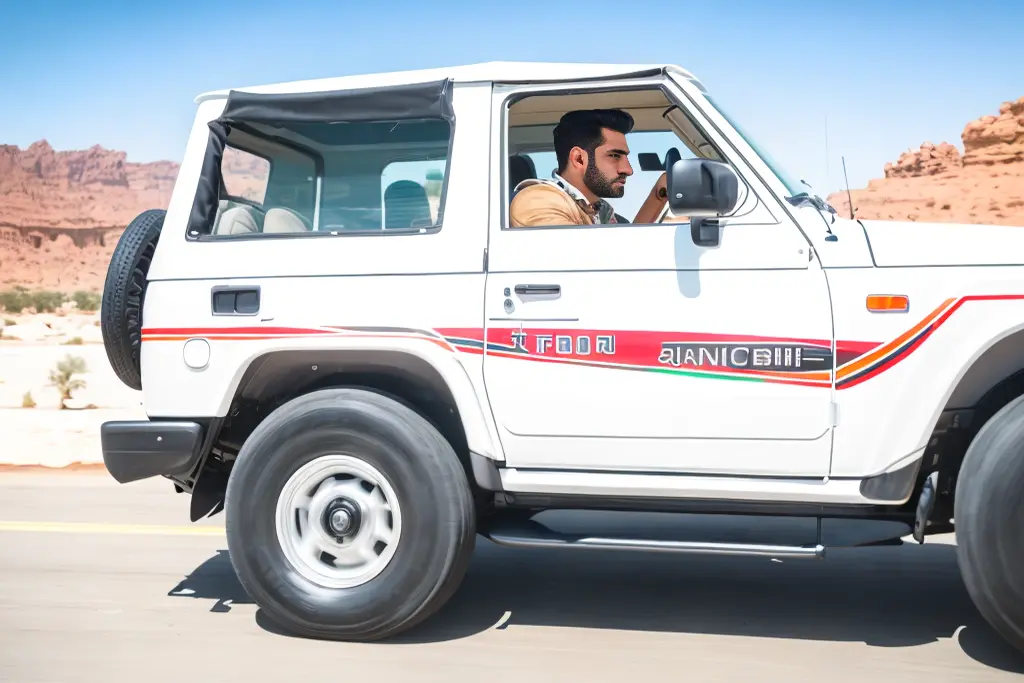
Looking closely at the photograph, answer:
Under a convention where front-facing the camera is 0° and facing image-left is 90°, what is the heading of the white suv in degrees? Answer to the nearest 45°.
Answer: approximately 270°

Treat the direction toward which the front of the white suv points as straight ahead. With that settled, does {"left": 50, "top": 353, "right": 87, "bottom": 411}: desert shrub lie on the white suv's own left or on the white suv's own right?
on the white suv's own left

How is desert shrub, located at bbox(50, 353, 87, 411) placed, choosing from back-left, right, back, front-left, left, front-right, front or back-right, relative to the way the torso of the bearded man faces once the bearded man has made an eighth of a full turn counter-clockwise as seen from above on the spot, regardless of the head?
left

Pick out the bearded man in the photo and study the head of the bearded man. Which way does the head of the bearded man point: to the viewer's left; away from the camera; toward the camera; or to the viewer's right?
to the viewer's right

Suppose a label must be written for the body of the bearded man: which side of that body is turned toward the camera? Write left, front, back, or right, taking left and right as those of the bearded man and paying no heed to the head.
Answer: right
